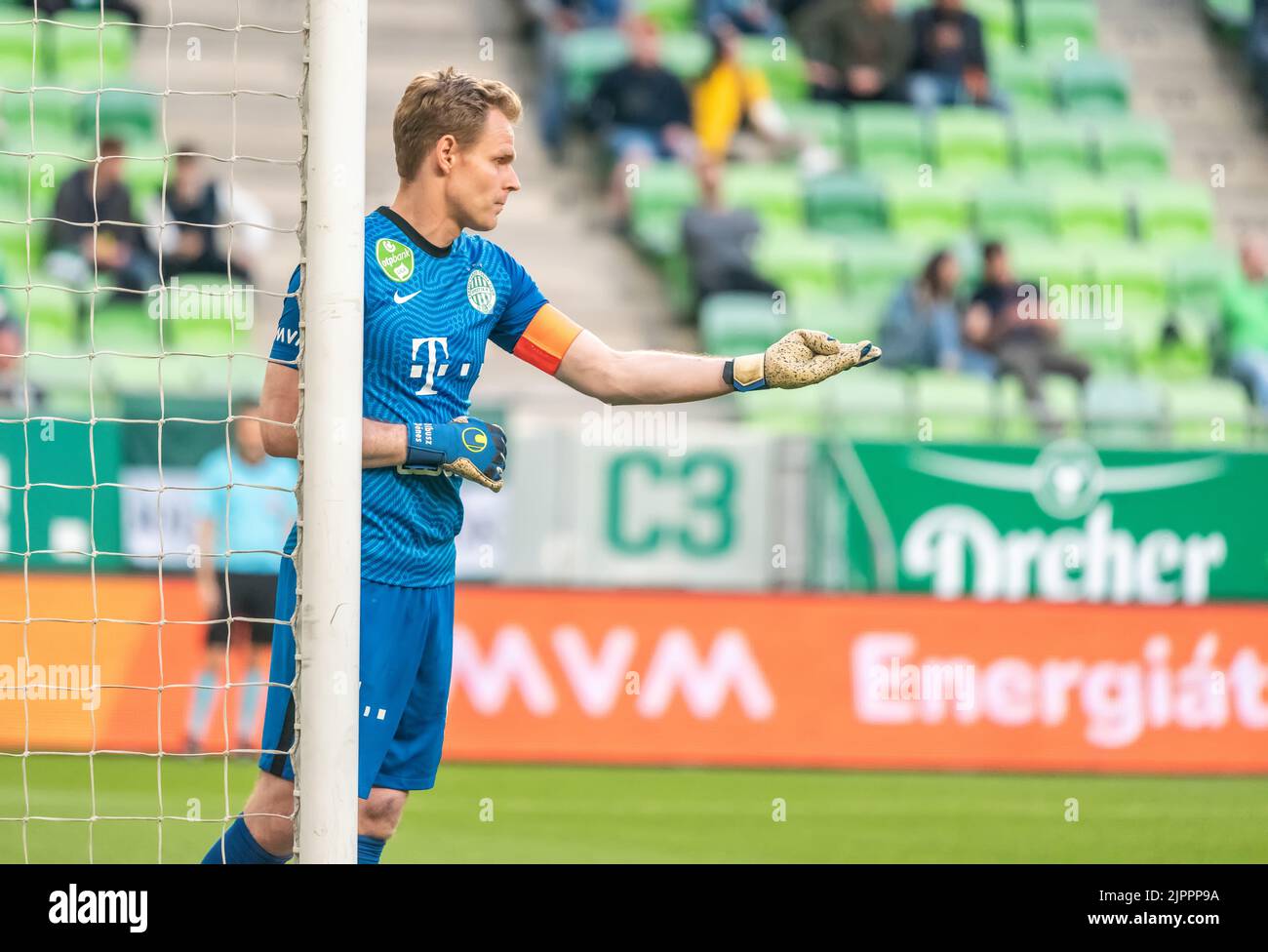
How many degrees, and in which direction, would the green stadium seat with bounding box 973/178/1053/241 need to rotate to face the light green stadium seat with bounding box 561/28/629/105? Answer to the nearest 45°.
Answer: approximately 90° to its right

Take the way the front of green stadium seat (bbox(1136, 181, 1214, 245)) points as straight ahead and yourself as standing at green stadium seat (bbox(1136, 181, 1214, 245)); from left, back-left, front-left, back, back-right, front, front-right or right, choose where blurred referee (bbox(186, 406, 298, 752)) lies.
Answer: front-right

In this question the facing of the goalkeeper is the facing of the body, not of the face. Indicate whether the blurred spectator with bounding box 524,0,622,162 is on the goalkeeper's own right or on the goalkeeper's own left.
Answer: on the goalkeeper's own left

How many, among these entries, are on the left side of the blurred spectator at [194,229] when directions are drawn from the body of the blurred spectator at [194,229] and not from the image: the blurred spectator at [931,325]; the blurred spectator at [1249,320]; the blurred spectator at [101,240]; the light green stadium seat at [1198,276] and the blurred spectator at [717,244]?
4

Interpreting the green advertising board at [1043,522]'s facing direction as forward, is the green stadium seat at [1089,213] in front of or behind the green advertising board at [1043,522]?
behind
